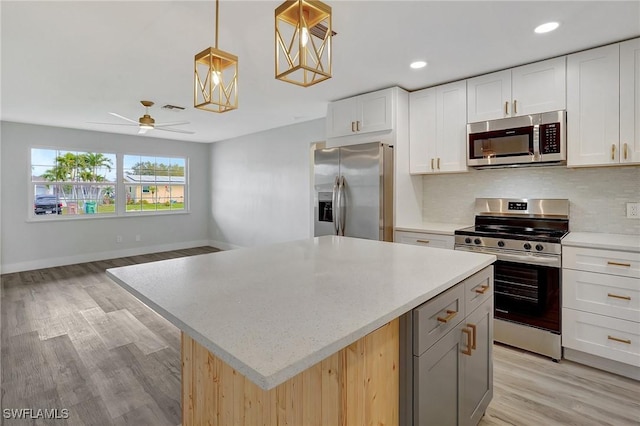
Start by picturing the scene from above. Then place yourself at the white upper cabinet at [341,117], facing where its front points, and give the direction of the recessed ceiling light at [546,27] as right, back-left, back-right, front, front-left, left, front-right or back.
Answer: left

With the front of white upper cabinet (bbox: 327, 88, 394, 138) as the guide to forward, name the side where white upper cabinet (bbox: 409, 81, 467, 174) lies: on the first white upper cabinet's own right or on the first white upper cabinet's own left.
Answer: on the first white upper cabinet's own left

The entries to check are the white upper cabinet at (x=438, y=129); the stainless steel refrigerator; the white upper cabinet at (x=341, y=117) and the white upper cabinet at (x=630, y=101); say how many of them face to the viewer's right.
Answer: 0

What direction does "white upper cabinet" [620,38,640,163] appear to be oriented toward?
toward the camera

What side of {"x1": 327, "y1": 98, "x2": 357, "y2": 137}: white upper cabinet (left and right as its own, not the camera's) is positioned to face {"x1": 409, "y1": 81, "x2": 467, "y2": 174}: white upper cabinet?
left

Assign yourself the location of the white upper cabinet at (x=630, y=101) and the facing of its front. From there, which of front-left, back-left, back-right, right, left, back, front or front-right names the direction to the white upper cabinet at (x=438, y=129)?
right

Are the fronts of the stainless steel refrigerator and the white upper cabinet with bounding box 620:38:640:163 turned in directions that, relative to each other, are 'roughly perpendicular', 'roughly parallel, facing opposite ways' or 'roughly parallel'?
roughly parallel

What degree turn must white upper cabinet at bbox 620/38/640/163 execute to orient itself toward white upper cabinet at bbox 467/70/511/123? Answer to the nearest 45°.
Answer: approximately 90° to its right

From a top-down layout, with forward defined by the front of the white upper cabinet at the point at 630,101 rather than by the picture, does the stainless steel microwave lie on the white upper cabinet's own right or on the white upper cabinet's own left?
on the white upper cabinet's own right

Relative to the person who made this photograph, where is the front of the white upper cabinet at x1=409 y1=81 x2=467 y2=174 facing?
facing the viewer and to the left of the viewer

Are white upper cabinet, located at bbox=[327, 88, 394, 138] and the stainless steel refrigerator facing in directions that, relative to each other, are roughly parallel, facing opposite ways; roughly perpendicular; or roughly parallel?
roughly parallel

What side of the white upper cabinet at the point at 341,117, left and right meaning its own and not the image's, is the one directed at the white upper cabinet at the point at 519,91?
left
